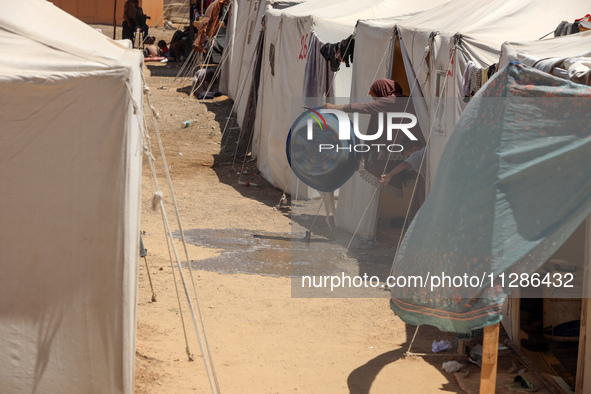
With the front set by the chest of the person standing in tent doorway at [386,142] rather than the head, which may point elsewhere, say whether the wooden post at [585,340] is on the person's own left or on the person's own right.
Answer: on the person's own left

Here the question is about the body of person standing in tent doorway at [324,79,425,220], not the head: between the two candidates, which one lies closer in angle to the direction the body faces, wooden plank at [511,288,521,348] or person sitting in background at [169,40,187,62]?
the person sitting in background

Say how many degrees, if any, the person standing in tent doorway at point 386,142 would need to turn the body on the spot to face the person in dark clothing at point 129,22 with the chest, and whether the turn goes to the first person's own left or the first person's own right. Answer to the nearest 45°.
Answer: approximately 45° to the first person's own right

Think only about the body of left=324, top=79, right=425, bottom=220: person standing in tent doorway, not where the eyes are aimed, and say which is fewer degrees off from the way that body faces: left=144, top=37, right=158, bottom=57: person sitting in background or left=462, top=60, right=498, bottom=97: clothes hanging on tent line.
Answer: the person sitting in background

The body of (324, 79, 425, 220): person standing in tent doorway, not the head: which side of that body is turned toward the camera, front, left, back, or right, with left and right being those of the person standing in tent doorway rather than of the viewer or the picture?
left

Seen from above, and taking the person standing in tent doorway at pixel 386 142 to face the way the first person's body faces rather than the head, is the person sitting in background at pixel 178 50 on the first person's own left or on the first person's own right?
on the first person's own right

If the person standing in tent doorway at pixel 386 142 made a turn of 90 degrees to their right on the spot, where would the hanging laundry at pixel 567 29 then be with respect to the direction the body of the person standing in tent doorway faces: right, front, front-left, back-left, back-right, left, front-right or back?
back-right

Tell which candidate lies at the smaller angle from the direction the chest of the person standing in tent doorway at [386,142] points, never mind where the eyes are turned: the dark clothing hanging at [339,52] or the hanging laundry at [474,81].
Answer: the dark clothing hanging

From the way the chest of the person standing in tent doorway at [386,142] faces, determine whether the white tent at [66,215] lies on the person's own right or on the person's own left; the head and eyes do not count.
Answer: on the person's own left

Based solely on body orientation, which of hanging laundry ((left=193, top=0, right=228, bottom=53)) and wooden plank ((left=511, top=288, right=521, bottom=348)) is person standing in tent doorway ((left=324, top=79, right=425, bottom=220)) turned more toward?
the hanging laundry

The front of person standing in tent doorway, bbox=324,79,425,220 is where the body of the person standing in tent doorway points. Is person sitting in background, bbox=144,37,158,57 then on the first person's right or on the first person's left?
on the first person's right

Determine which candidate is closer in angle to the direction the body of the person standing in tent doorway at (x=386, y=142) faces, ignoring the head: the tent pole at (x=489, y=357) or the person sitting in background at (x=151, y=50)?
the person sitting in background

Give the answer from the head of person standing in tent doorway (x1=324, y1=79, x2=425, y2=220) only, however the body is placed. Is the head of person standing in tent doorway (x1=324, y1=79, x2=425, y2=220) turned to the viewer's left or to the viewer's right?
to the viewer's left
